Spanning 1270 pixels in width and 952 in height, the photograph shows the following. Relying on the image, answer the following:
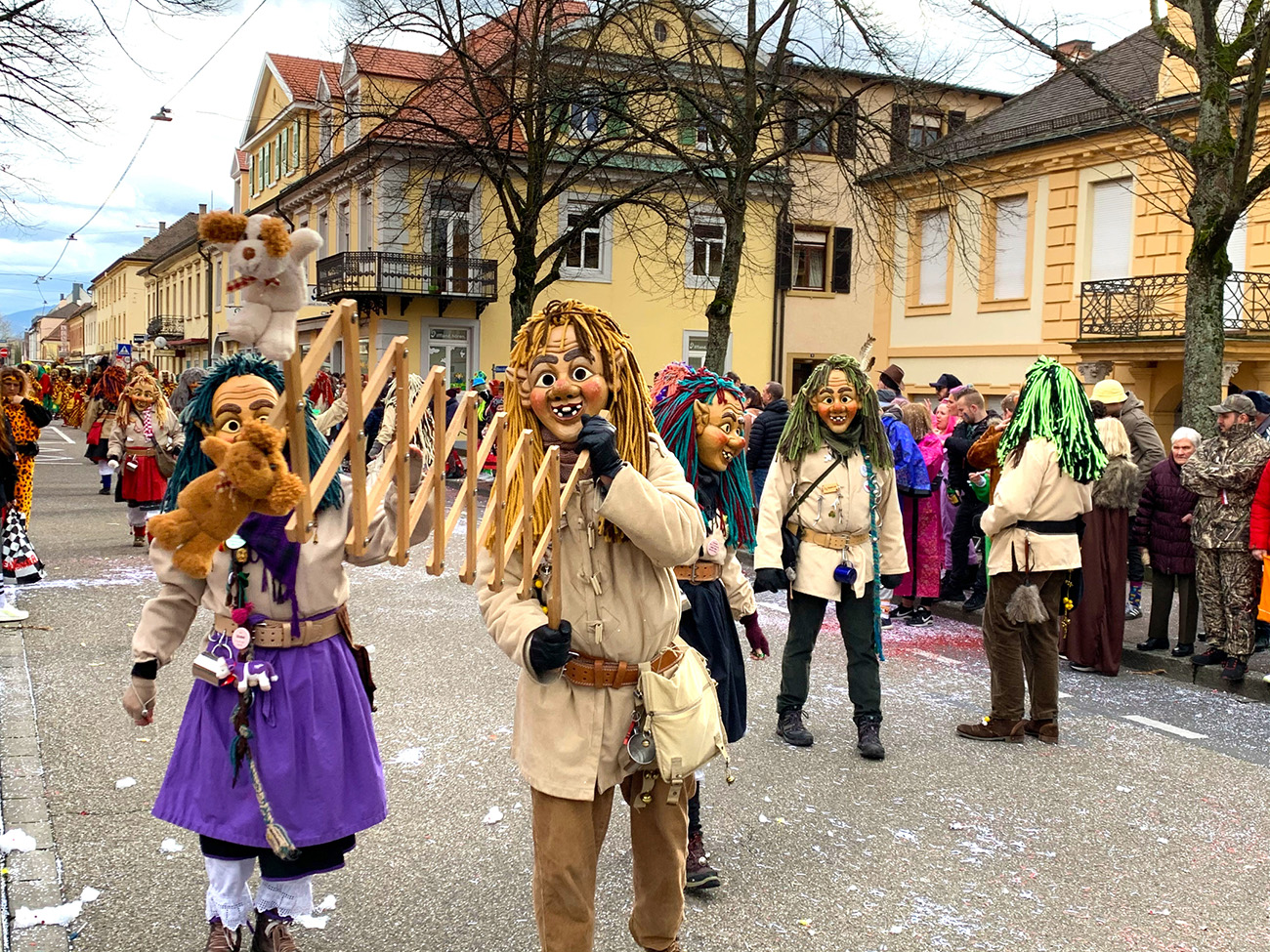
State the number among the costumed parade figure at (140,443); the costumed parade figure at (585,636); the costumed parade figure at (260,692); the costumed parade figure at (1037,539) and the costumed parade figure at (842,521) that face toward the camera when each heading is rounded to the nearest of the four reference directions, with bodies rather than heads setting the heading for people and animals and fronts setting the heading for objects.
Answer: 4

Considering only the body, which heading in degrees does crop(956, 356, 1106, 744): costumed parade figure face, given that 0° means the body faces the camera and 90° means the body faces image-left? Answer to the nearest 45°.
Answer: approximately 135°

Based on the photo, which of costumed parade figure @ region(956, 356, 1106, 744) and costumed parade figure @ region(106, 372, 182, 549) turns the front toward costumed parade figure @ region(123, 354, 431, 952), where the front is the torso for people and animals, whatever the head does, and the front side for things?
costumed parade figure @ region(106, 372, 182, 549)

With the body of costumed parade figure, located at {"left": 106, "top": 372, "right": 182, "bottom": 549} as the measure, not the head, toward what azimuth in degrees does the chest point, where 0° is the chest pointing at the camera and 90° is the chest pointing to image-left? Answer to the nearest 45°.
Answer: approximately 0°

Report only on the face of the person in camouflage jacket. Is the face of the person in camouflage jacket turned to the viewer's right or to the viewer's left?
to the viewer's left

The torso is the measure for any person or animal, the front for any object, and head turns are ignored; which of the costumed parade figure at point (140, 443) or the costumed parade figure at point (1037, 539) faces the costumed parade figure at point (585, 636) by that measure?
the costumed parade figure at point (140, 443)

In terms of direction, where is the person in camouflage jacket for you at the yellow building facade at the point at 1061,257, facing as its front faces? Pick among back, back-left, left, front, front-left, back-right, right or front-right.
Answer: front-left

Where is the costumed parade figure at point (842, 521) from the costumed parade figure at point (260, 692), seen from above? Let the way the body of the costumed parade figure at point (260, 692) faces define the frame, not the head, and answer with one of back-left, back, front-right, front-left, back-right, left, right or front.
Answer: back-left

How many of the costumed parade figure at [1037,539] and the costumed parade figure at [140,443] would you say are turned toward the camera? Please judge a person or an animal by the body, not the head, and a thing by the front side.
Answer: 1

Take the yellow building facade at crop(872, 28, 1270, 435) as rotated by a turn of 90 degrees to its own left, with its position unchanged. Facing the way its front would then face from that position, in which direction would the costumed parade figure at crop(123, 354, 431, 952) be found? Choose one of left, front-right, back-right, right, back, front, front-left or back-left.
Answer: front-right
